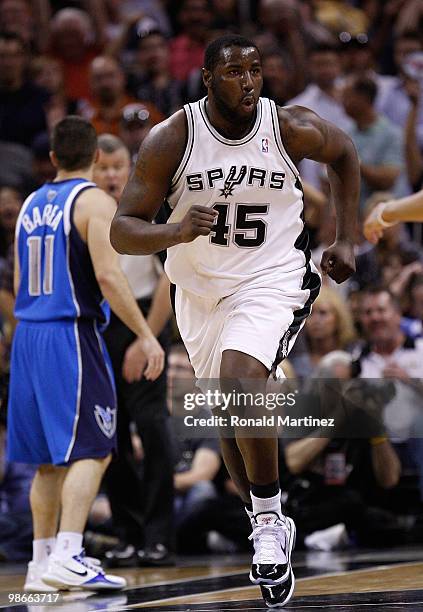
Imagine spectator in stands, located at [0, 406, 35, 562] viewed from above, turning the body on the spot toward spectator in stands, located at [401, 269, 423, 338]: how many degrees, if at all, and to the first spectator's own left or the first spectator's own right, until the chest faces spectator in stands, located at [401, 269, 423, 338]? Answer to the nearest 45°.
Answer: approximately 90° to the first spectator's own left

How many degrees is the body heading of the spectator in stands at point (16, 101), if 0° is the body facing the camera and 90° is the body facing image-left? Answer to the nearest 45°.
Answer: approximately 0°

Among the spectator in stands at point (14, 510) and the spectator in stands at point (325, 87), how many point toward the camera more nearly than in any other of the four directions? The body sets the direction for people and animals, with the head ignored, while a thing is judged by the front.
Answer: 2

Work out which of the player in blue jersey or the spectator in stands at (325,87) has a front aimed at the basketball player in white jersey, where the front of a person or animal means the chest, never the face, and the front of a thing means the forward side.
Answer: the spectator in stands
